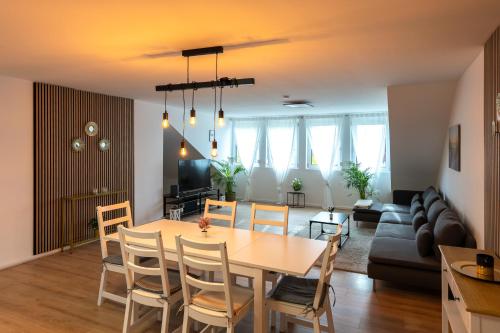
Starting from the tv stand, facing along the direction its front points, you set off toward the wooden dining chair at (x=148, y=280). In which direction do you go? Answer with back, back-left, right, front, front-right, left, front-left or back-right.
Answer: front-right

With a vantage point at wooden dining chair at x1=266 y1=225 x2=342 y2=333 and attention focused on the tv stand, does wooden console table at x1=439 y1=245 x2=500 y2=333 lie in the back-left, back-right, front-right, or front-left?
back-right

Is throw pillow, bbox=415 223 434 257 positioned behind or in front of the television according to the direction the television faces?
in front

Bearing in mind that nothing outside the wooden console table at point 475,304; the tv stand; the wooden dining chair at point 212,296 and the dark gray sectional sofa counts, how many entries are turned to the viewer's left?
2

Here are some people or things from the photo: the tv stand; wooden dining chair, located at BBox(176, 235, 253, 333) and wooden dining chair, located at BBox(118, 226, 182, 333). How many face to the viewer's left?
0

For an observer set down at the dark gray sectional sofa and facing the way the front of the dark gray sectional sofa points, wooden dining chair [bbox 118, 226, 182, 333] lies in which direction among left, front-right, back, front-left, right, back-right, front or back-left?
front-left

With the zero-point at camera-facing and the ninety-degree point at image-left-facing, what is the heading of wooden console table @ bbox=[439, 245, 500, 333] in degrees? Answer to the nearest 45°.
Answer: approximately 90°

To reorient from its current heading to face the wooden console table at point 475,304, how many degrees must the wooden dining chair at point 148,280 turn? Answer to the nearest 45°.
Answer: approximately 90° to its right

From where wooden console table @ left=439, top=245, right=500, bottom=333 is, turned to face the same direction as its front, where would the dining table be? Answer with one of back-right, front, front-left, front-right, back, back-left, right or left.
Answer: front

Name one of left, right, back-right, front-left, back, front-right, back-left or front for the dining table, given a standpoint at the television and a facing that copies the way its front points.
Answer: front-right

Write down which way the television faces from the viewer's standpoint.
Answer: facing the viewer and to the right of the viewer

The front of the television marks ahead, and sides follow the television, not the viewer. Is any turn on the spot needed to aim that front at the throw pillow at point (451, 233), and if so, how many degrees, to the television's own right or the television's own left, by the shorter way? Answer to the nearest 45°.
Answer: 0° — it already faces it

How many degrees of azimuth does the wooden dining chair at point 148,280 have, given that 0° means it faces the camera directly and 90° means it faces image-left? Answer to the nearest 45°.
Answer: approximately 225°

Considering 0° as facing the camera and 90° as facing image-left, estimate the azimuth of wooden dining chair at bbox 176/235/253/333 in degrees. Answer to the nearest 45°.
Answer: approximately 225°
